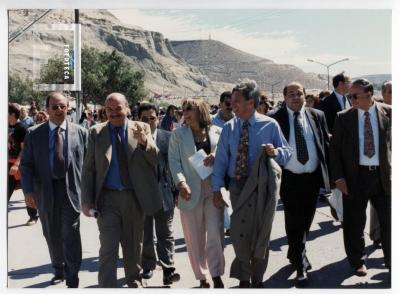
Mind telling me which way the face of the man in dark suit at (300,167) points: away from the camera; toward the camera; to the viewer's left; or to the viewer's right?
toward the camera

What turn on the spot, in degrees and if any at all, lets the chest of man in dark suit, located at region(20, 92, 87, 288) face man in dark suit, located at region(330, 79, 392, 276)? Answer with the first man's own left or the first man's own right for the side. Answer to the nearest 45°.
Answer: approximately 90° to the first man's own left

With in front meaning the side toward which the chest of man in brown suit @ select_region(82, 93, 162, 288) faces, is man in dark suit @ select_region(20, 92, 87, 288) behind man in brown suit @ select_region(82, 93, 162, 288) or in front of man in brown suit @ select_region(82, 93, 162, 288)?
behind

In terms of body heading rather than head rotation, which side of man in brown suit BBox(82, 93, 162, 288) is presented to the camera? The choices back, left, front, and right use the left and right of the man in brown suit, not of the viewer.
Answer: front

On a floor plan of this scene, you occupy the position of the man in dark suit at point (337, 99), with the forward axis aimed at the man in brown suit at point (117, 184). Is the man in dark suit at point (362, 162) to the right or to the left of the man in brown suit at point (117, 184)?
left

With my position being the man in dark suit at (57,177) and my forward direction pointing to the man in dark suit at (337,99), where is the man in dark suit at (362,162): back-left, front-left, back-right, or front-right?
front-right

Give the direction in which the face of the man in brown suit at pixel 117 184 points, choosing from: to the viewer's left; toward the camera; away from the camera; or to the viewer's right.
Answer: toward the camera

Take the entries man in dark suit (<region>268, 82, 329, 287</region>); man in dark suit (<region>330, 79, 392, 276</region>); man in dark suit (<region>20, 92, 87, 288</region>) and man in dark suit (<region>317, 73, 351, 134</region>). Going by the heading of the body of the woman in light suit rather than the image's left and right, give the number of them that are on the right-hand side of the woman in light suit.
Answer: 1

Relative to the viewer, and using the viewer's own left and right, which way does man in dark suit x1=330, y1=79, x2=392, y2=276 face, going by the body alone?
facing the viewer

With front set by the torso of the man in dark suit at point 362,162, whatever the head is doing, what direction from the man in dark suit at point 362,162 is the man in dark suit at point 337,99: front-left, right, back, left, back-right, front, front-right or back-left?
back

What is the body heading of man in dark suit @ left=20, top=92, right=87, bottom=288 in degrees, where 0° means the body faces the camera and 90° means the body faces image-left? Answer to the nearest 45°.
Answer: approximately 0°

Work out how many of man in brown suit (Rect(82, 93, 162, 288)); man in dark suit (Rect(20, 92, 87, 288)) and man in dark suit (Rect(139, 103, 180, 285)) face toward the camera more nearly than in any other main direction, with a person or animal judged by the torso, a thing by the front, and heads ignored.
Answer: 3

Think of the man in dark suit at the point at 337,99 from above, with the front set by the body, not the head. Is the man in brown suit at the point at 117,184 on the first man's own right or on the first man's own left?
on the first man's own right

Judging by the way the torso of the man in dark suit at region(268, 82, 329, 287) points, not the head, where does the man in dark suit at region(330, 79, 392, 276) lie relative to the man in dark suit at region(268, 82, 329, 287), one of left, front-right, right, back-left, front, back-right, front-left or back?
left

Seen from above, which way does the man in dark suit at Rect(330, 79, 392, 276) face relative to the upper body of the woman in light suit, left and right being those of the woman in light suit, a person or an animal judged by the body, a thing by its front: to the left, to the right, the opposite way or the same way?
the same way

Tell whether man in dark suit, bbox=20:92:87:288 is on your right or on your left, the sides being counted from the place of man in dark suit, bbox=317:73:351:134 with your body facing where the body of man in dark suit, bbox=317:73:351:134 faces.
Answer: on your right

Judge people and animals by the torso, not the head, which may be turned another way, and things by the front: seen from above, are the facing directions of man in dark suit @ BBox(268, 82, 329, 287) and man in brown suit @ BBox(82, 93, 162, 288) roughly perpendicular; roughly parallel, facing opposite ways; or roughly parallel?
roughly parallel

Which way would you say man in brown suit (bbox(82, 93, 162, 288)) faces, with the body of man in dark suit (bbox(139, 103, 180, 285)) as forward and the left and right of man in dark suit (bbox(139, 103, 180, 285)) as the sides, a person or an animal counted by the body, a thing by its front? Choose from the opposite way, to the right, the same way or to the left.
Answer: the same way
